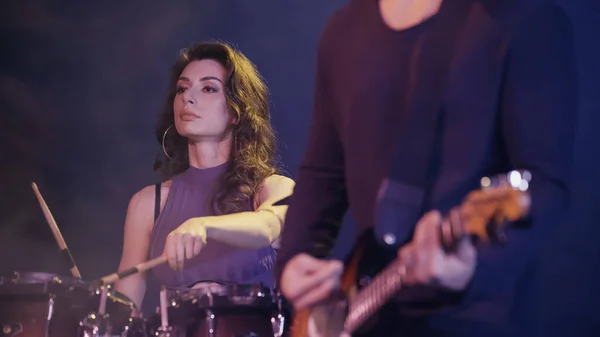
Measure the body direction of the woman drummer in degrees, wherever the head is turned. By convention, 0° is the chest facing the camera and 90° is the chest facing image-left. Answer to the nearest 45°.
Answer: approximately 45°

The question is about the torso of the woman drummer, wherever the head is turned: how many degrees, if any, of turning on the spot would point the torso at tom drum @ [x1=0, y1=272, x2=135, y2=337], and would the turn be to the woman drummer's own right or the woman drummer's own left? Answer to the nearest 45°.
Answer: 0° — they already face it

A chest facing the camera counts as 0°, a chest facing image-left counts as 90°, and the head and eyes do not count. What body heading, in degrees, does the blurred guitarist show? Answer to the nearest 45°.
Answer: approximately 45°

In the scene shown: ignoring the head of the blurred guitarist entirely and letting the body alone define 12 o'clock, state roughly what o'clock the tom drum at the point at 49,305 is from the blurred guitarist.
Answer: The tom drum is roughly at 3 o'clock from the blurred guitarist.

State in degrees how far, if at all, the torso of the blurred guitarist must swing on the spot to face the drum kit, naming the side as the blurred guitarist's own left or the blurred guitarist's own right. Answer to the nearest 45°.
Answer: approximately 90° to the blurred guitarist's own right
